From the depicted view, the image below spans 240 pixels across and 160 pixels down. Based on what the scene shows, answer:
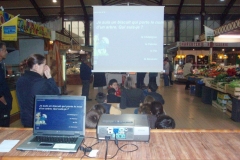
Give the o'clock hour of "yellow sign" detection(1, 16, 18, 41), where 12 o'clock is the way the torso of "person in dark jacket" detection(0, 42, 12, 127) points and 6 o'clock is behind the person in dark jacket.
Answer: The yellow sign is roughly at 9 o'clock from the person in dark jacket.

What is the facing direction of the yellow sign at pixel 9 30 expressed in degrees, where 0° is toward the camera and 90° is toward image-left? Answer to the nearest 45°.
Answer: approximately 0°

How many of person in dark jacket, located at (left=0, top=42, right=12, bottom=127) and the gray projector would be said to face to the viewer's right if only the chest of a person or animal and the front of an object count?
1

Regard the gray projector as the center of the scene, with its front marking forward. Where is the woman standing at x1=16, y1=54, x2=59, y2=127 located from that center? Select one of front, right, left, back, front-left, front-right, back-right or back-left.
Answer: front-left

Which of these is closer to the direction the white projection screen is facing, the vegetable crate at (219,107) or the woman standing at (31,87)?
the woman standing

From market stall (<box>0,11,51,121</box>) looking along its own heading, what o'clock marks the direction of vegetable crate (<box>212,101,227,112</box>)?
The vegetable crate is roughly at 11 o'clock from the market stall.

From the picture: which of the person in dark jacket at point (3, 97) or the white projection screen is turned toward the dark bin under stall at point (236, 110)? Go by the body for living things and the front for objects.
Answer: the person in dark jacket

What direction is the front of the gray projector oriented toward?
away from the camera

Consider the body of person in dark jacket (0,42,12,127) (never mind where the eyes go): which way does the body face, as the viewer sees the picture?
to the viewer's right

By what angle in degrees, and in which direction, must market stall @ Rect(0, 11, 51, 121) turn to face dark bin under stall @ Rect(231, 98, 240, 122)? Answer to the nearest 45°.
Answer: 0° — it already faces it
